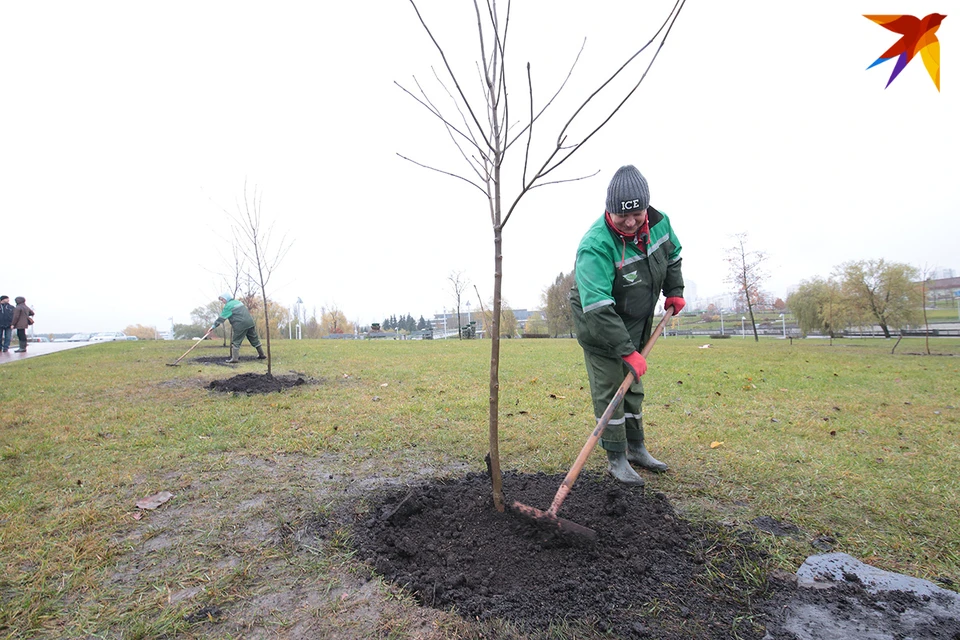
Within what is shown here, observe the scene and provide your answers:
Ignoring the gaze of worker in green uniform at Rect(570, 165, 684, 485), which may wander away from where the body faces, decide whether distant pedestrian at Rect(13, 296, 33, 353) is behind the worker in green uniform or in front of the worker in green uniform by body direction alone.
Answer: behind

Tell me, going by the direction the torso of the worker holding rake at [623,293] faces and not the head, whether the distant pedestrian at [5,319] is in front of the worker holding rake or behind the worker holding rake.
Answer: behind

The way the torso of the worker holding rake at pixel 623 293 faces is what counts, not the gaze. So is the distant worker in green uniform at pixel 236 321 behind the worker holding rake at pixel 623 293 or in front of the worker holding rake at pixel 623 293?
behind

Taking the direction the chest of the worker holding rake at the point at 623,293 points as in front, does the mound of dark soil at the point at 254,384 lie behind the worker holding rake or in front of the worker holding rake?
behind
